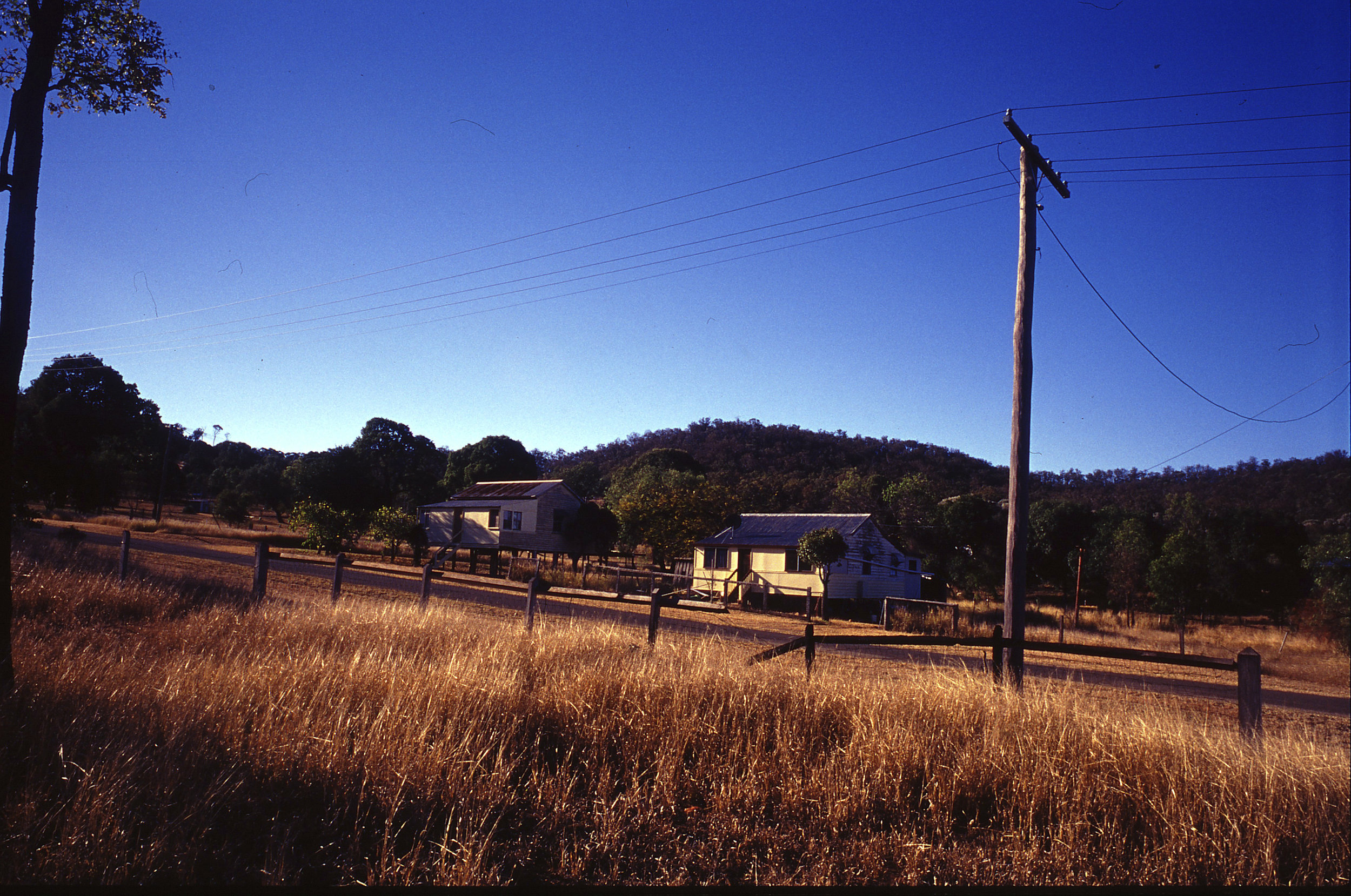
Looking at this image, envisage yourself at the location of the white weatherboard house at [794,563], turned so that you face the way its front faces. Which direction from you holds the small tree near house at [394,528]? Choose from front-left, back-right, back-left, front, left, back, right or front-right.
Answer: front-right

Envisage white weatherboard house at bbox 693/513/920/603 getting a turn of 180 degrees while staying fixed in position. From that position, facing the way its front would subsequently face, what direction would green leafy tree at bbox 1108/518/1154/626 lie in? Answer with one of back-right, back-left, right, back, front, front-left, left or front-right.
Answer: front-right

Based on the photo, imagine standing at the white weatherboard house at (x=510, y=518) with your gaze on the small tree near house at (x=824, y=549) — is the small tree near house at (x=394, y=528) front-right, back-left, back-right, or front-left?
back-right

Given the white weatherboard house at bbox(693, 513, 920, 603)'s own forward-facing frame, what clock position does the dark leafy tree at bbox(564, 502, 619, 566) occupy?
The dark leafy tree is roughly at 2 o'clock from the white weatherboard house.

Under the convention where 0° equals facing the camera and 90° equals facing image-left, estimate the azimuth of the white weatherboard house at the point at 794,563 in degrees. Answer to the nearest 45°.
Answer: approximately 45°

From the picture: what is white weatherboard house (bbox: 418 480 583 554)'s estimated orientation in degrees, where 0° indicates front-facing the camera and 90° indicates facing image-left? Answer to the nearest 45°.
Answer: approximately 45°

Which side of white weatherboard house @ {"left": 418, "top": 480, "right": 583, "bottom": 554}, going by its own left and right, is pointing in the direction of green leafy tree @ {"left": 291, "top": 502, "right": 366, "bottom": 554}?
right

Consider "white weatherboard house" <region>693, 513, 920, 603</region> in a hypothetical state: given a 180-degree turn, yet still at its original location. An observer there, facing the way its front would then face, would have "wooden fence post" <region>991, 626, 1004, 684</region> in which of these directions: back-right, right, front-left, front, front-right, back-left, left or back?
back-right

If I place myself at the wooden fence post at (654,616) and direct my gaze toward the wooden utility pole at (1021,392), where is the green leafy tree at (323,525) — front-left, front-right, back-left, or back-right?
back-left

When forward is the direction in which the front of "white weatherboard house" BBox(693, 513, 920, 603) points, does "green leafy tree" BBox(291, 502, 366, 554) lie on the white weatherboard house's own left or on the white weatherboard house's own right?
on the white weatherboard house's own right

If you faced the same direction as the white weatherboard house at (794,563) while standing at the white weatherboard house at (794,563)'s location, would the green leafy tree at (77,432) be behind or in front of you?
in front
